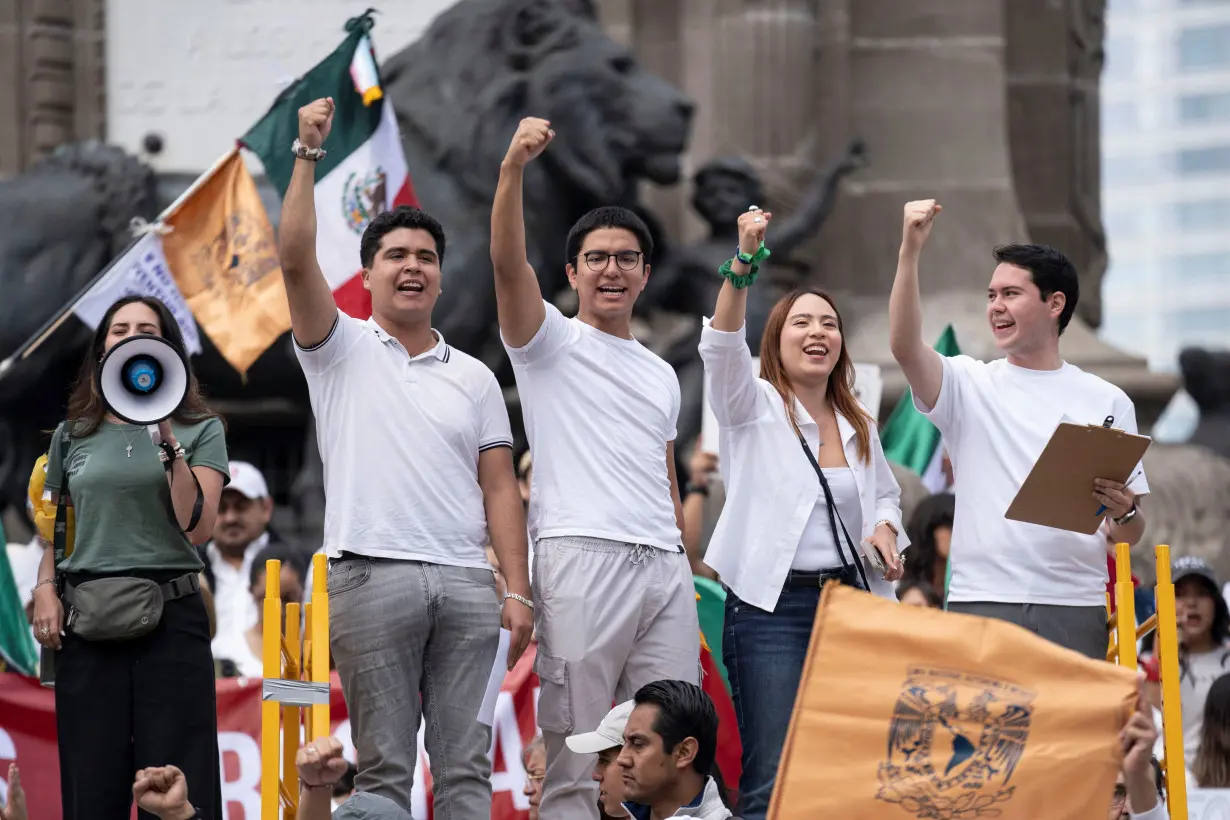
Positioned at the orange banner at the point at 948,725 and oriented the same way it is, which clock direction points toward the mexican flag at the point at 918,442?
The mexican flag is roughly at 6 o'clock from the orange banner.

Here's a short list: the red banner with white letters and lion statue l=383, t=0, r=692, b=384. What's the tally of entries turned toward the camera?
1

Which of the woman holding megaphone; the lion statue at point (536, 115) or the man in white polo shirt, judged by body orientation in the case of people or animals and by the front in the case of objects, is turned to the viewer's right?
the lion statue

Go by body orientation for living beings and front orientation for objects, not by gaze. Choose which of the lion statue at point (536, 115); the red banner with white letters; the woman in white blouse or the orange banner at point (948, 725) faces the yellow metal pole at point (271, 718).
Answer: the red banner with white letters

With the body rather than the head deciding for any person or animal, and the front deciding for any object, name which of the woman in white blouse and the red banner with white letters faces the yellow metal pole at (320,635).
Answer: the red banner with white letters

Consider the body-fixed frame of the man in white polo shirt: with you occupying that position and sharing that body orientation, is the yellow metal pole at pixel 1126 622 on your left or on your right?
on your left

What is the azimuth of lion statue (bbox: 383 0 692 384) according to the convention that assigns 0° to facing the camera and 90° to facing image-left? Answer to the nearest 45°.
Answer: approximately 270°

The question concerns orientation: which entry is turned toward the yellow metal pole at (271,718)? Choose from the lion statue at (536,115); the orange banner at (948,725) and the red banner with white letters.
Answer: the red banner with white letters

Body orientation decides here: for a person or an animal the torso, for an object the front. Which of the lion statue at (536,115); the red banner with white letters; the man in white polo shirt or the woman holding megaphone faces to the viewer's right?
the lion statue
